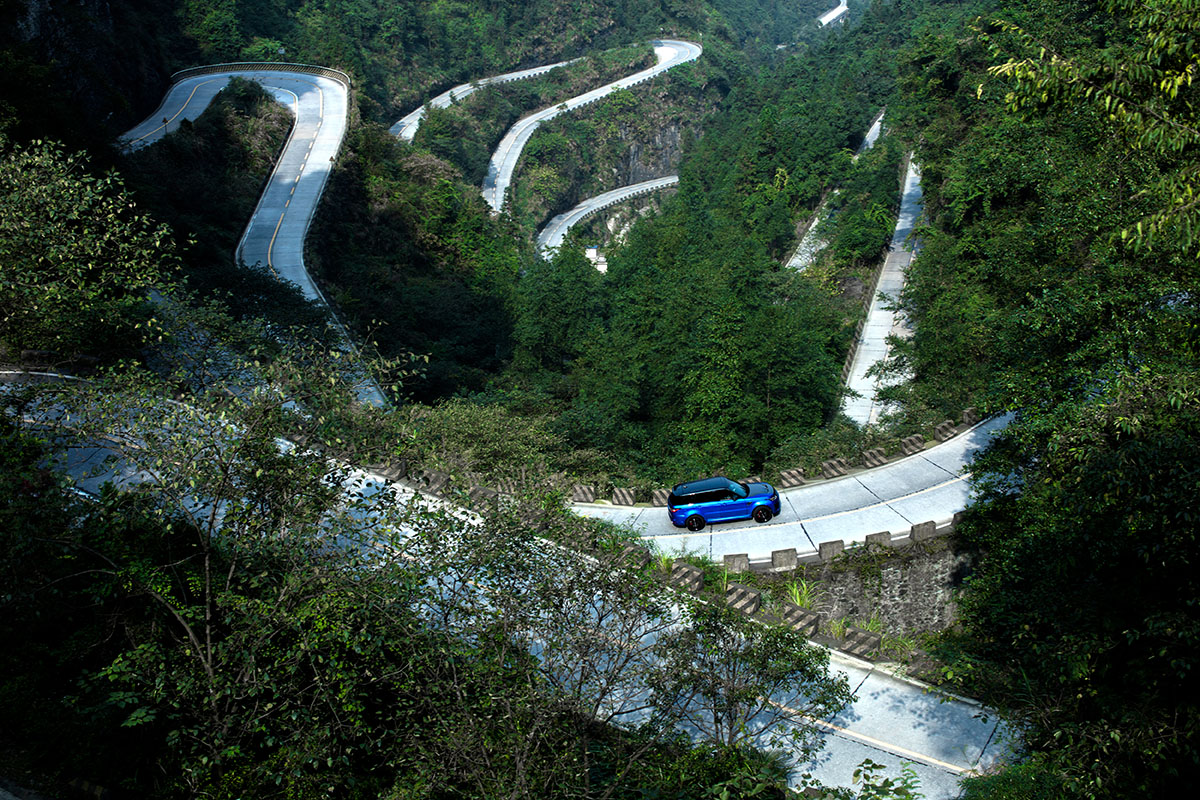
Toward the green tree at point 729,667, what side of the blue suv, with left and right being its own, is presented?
right

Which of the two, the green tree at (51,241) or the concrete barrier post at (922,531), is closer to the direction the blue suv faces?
the concrete barrier post

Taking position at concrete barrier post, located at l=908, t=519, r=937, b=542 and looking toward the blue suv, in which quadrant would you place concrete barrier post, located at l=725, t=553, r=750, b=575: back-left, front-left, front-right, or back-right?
front-left

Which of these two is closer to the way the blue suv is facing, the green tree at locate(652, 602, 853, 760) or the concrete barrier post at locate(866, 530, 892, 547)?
the concrete barrier post

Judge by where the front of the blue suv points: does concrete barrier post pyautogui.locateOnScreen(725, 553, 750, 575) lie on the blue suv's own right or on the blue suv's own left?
on the blue suv's own right

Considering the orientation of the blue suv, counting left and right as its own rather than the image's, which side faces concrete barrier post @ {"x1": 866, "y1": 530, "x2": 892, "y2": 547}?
front

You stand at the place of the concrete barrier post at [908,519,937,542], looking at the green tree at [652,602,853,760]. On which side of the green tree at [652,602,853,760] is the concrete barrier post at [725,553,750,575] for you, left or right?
right

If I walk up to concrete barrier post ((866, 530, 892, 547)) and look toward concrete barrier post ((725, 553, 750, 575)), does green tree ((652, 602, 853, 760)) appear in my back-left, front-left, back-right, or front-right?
front-left

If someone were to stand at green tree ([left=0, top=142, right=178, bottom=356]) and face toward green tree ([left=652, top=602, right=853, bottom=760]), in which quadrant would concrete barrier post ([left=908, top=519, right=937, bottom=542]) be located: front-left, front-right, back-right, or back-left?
front-left

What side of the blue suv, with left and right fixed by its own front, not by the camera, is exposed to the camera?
right
